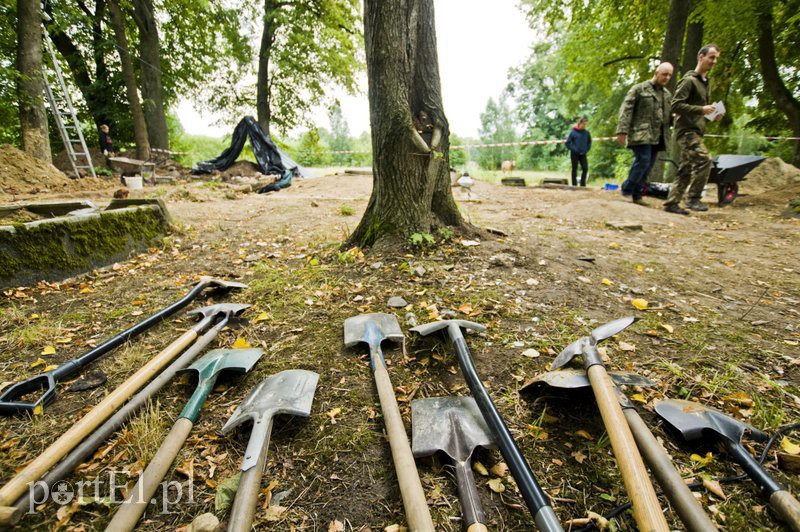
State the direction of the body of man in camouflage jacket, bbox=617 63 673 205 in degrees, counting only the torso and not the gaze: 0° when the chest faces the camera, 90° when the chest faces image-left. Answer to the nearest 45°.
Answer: approximately 315°

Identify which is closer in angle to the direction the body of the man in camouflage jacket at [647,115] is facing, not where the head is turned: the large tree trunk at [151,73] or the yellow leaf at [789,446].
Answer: the yellow leaf

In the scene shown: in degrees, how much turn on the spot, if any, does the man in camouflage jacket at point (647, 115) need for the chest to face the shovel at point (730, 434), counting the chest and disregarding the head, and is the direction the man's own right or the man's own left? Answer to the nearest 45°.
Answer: approximately 45° to the man's own right

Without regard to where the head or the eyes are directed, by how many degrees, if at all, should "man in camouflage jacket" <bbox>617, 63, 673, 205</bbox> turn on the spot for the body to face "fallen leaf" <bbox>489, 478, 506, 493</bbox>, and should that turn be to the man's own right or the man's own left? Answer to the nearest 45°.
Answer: approximately 45° to the man's own right

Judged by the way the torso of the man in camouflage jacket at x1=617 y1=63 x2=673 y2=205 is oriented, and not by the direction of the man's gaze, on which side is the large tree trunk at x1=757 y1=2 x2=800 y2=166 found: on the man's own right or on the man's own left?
on the man's own left

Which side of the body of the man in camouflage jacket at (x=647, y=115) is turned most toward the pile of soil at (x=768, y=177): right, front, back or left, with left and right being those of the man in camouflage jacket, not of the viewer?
left
